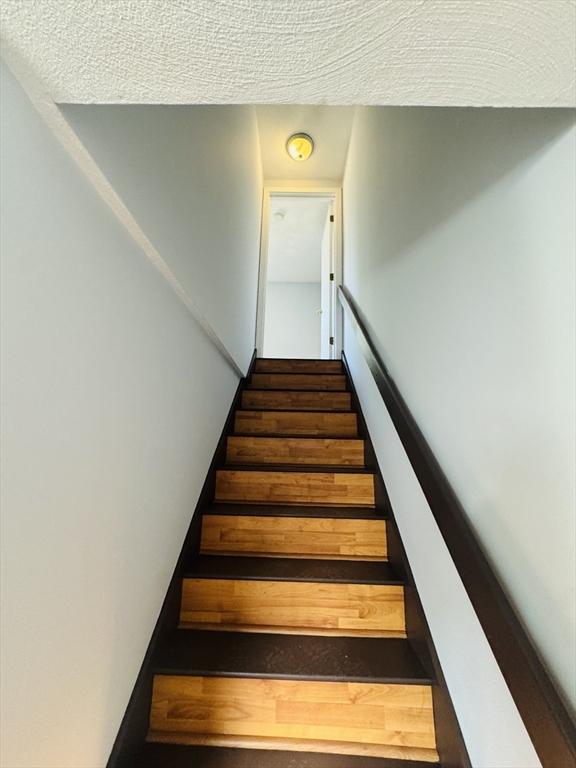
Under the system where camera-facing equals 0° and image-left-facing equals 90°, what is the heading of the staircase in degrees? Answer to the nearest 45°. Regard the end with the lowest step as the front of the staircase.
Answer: approximately 0°
